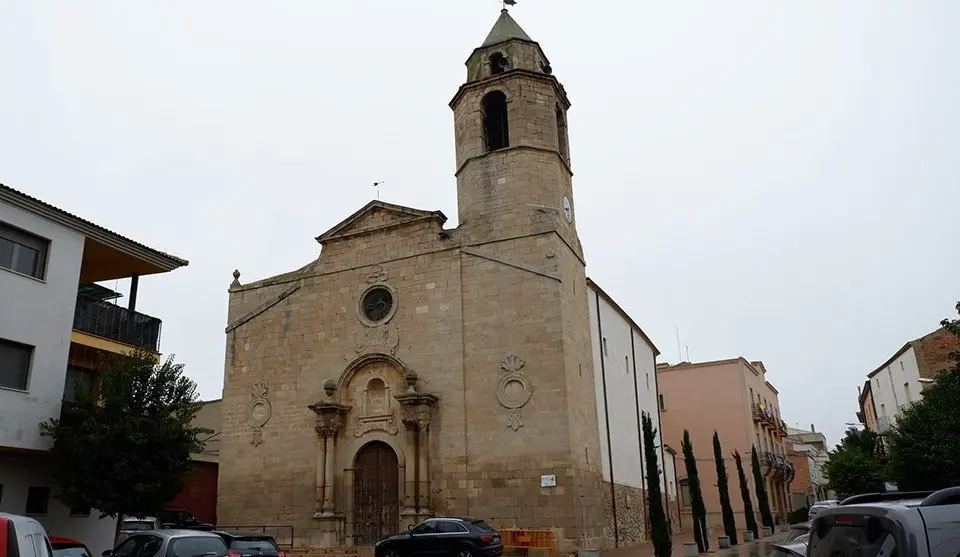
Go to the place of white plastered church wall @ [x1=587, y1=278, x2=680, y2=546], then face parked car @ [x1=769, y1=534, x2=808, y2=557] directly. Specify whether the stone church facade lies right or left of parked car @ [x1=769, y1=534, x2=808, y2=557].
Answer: right

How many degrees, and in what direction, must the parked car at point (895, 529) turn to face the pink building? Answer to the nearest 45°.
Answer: approximately 45° to its left

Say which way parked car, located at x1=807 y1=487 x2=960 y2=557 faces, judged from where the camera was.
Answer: facing away from the viewer and to the right of the viewer

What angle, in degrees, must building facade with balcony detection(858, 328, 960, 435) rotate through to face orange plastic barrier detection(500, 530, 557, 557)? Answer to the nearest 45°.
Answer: approximately 45° to its left

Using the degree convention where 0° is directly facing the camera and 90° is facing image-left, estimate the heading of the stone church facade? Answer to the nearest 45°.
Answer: approximately 45°

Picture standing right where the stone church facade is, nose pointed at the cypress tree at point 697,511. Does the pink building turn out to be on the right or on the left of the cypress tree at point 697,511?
left

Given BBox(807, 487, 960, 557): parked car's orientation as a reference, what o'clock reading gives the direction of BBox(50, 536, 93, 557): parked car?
BBox(50, 536, 93, 557): parked car is roughly at 8 o'clock from BBox(807, 487, 960, 557): parked car.

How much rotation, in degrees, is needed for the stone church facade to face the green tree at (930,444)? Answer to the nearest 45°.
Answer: approximately 135° to its left

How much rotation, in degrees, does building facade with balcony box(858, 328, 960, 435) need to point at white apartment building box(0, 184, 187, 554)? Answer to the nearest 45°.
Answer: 0° — it already faces it

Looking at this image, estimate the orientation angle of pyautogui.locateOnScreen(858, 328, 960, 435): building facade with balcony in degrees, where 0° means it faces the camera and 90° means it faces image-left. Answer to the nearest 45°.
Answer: approximately 45°
